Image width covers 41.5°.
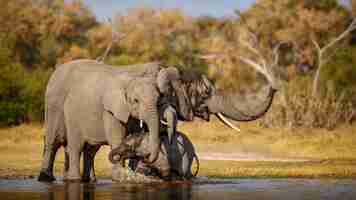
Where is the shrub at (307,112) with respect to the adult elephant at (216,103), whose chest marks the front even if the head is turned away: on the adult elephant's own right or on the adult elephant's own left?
on the adult elephant's own left

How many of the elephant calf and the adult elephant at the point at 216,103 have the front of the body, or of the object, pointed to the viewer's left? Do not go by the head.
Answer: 1

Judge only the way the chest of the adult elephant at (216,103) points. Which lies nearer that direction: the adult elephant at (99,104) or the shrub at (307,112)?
the shrub

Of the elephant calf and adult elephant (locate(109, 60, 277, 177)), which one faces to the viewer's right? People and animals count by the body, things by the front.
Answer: the adult elephant

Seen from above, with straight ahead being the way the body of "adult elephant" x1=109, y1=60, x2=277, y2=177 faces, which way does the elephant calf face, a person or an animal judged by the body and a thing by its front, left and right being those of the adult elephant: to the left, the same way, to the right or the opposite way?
the opposite way

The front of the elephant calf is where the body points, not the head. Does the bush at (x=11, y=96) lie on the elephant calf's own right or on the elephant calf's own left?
on the elephant calf's own right

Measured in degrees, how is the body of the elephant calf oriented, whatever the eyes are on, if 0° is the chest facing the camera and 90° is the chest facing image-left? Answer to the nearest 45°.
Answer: approximately 90°

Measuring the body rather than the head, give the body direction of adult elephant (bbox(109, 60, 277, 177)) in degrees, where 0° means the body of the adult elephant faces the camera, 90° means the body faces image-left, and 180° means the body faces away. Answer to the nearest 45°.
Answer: approximately 270°

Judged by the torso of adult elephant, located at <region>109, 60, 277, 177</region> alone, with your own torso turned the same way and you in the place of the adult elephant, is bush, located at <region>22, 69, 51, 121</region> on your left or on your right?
on your left
